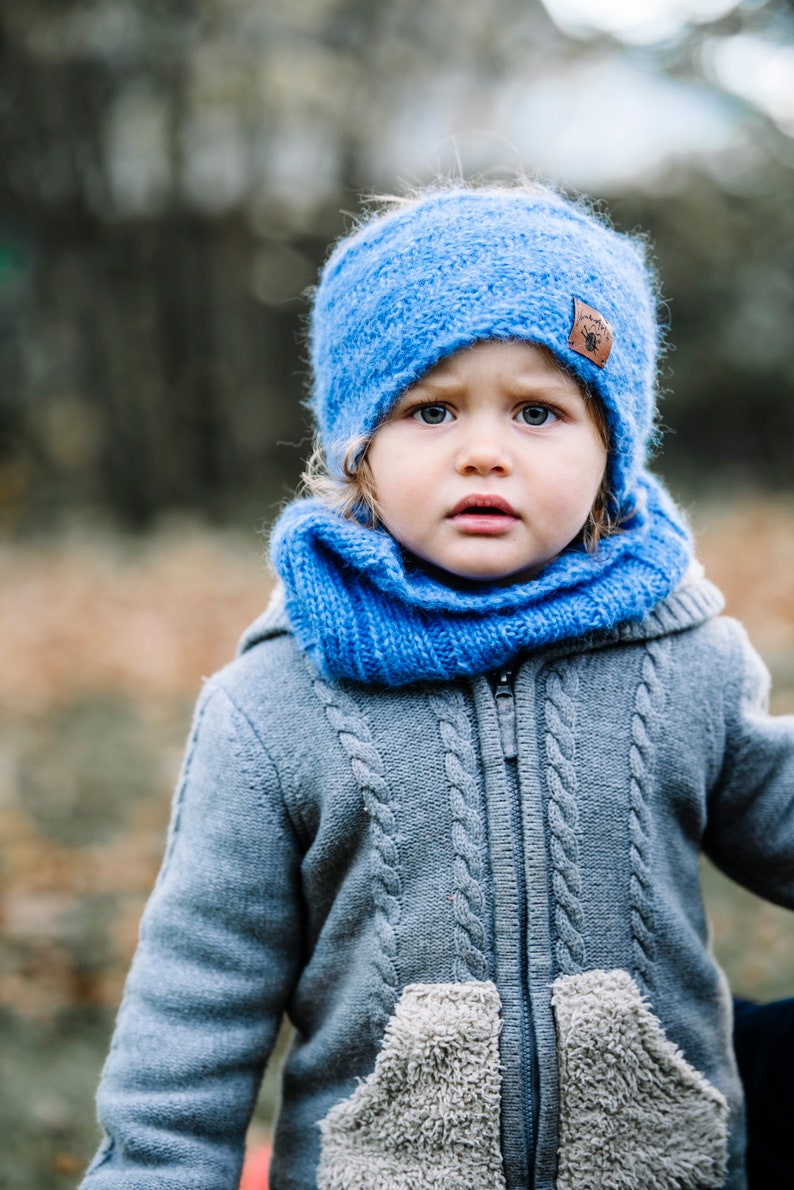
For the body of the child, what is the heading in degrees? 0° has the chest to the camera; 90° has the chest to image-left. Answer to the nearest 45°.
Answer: approximately 0°
